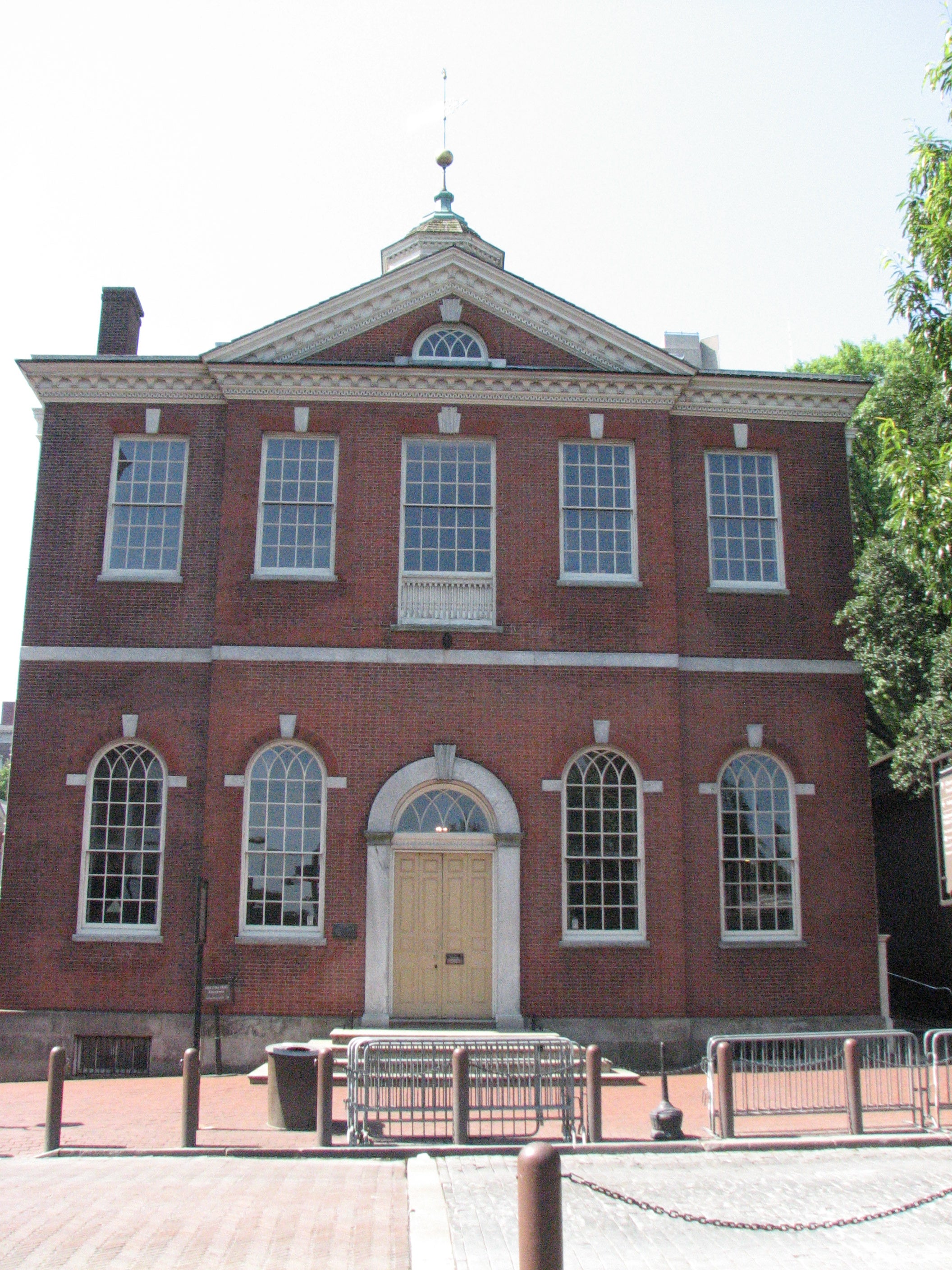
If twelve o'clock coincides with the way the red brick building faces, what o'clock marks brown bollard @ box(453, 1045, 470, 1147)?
The brown bollard is roughly at 12 o'clock from the red brick building.

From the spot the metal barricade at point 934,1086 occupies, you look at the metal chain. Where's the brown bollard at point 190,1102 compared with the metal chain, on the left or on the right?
right

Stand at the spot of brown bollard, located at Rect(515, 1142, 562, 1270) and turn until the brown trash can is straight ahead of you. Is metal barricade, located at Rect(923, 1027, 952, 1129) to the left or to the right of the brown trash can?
right

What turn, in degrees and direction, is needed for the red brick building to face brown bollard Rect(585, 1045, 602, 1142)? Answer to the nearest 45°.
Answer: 0° — it already faces it

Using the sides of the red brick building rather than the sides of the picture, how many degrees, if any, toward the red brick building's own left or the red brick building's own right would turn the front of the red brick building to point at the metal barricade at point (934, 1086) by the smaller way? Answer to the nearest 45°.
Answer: approximately 45° to the red brick building's own left

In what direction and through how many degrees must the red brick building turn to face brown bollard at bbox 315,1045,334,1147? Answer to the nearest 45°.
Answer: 0° — it already faces it

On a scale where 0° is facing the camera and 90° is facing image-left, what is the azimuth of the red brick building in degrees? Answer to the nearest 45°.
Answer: approximately 0°

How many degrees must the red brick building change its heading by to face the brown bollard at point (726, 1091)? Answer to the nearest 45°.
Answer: approximately 45° to its left
